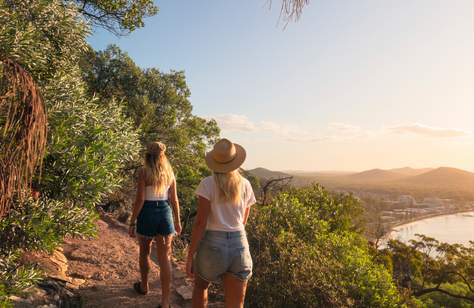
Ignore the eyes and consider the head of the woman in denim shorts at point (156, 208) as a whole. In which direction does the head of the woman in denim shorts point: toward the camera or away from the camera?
away from the camera

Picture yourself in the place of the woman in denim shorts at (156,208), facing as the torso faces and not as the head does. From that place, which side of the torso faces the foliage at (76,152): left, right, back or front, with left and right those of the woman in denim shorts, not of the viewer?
left

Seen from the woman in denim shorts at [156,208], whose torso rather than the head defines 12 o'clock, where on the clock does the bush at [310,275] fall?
The bush is roughly at 2 o'clock from the woman in denim shorts.

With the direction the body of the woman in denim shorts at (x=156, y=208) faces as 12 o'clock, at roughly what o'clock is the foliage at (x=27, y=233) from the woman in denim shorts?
The foliage is roughly at 9 o'clock from the woman in denim shorts.

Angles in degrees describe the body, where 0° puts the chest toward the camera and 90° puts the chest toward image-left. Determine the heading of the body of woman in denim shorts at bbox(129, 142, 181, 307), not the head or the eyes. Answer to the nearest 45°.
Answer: approximately 180°

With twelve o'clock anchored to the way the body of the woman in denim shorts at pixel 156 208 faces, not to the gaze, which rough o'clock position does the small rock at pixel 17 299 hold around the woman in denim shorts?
The small rock is roughly at 9 o'clock from the woman in denim shorts.

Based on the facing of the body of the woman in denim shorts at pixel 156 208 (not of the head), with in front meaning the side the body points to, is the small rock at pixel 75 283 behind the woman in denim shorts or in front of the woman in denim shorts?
in front

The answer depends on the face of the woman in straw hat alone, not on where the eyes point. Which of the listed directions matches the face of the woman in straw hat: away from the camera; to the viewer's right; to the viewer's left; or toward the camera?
away from the camera

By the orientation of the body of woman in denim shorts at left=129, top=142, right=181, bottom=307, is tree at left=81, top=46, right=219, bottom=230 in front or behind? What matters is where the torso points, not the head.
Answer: in front
